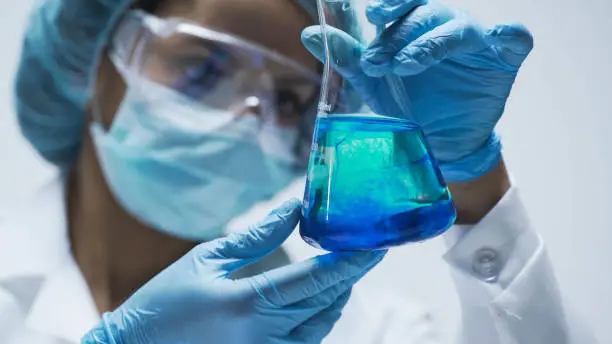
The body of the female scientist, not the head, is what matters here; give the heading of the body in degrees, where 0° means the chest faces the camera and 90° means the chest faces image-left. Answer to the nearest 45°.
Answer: approximately 315°

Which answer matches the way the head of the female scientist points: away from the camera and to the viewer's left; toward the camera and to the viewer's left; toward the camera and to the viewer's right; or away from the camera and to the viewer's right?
toward the camera and to the viewer's right
